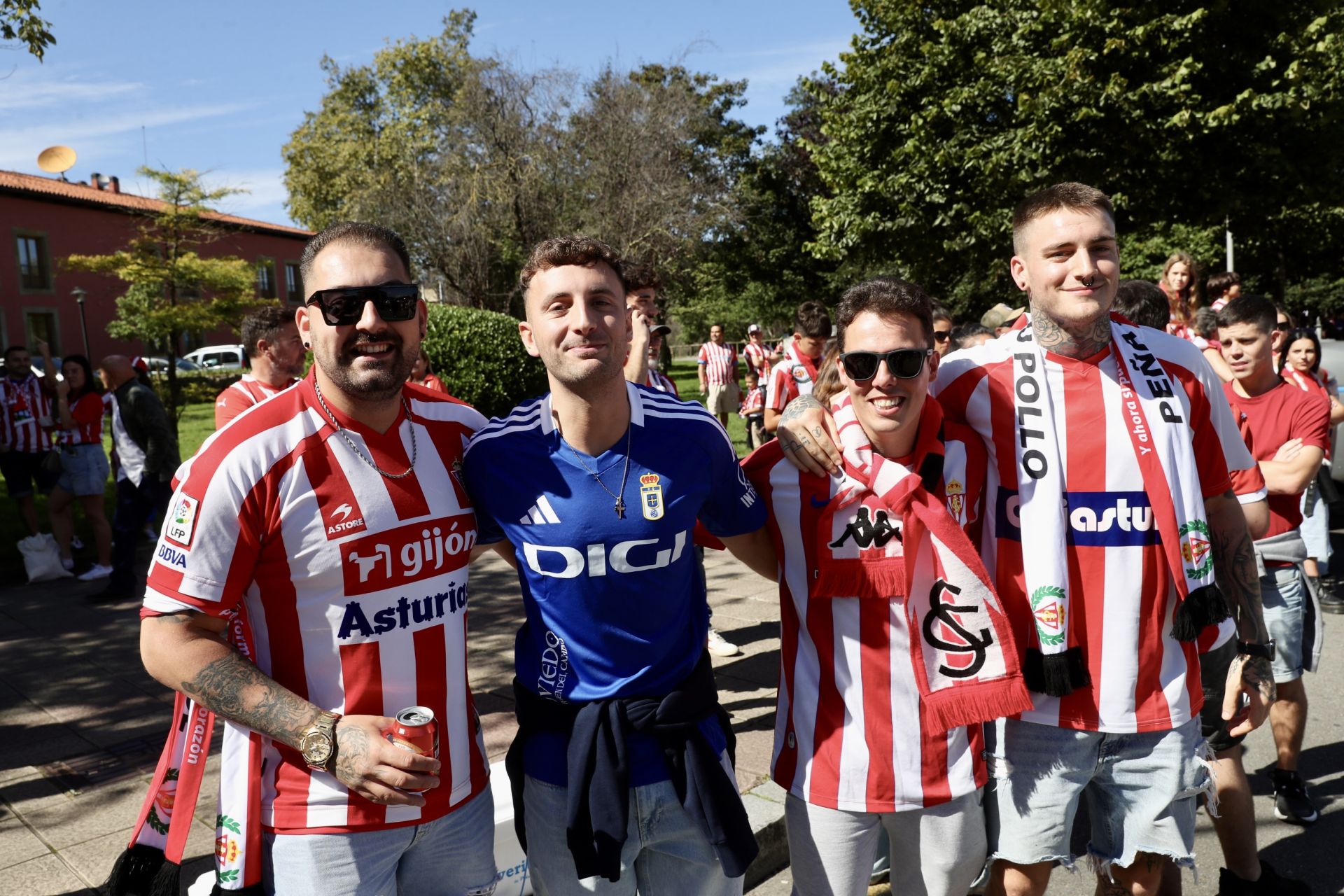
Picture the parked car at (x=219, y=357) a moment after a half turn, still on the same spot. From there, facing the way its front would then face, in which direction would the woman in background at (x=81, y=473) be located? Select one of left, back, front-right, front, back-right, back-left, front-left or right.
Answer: right

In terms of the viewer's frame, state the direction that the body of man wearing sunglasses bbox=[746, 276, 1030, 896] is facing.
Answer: toward the camera

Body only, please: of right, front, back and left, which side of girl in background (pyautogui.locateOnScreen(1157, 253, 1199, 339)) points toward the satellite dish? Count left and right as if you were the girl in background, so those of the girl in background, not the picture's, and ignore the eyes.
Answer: right

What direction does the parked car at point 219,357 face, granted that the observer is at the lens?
facing to the left of the viewer

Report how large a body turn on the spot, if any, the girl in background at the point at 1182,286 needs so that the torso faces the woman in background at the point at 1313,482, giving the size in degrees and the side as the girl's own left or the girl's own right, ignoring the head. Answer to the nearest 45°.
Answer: approximately 45° to the girl's own left

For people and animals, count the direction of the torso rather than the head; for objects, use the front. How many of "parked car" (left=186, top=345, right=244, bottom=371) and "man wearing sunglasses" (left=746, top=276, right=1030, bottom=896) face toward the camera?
1

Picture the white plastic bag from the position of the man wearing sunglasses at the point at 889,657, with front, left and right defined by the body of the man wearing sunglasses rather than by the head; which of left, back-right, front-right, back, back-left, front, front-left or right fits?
back-right

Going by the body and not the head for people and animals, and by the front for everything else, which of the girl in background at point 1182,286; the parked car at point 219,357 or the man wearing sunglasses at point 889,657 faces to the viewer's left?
the parked car

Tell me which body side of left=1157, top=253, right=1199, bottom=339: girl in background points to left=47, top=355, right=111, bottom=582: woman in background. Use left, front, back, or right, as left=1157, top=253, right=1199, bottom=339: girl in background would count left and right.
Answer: right

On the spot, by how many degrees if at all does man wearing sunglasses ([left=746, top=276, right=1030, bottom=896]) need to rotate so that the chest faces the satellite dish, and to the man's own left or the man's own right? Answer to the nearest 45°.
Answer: approximately 135° to the man's own right

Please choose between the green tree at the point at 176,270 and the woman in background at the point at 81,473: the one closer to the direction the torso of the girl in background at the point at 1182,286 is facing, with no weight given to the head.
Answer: the woman in background

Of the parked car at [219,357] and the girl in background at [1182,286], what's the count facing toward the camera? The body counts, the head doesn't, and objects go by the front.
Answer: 1

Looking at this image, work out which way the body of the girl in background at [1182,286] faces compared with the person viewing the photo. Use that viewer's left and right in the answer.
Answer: facing the viewer
